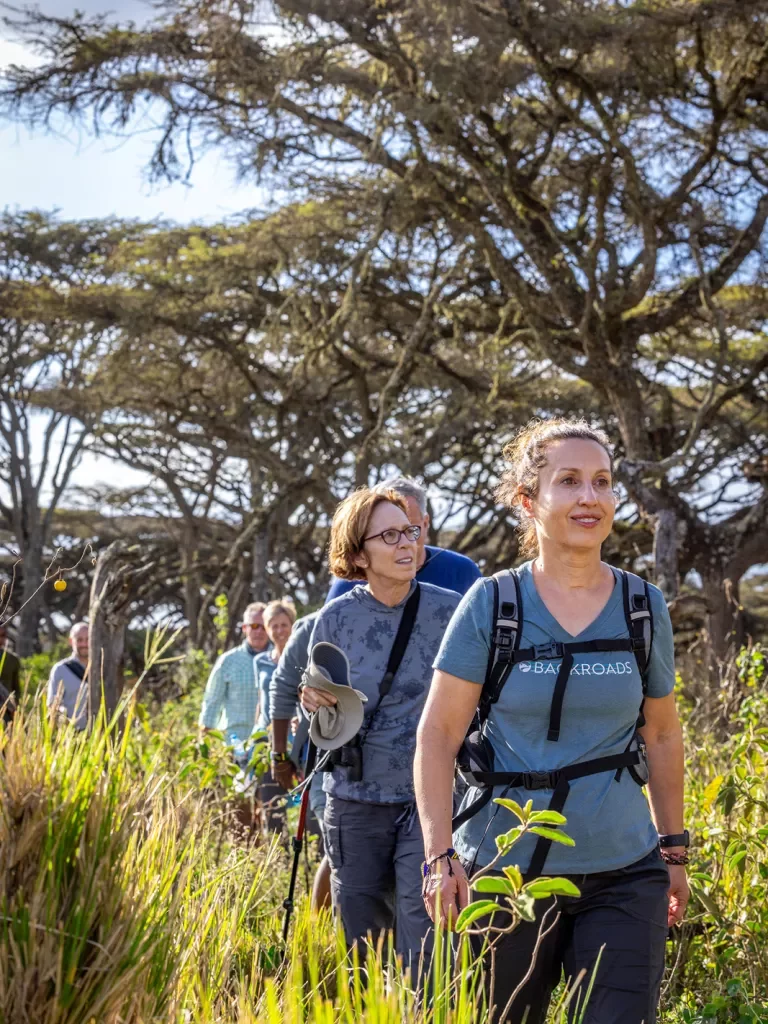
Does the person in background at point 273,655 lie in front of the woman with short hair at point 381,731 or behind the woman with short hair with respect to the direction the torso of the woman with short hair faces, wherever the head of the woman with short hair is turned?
behind

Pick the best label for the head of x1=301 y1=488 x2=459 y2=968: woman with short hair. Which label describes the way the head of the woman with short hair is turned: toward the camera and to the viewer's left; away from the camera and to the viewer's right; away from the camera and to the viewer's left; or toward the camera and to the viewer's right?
toward the camera and to the viewer's right

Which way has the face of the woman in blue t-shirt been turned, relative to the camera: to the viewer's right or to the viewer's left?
to the viewer's right

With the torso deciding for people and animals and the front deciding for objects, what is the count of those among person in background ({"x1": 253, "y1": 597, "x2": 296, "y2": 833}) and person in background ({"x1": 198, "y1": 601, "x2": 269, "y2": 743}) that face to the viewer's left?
0

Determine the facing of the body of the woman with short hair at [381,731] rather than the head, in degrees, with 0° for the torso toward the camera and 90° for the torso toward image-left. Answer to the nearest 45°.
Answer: approximately 315°

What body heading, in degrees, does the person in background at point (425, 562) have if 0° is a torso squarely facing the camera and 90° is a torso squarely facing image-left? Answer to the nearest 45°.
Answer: approximately 0°

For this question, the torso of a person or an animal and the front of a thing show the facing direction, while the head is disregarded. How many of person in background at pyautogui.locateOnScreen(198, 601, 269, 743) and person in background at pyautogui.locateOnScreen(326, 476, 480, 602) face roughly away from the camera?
0

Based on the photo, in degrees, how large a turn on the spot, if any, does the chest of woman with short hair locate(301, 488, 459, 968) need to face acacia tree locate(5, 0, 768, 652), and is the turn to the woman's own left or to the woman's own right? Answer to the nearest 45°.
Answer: approximately 135° to the woman's own left

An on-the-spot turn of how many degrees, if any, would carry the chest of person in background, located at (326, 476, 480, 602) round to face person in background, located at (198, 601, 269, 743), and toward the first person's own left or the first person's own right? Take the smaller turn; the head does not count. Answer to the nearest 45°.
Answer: approximately 180°

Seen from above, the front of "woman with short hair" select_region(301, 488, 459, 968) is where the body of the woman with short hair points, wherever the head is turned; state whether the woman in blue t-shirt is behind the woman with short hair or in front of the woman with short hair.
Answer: in front

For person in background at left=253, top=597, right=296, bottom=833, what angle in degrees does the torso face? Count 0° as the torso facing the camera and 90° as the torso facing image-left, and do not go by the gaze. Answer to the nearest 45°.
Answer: approximately 315°

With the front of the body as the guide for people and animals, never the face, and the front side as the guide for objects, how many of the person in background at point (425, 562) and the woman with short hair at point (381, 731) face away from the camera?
0
